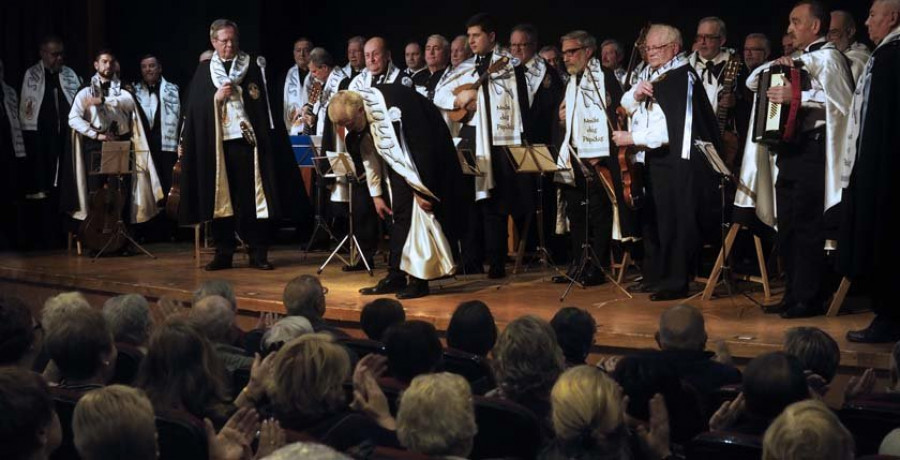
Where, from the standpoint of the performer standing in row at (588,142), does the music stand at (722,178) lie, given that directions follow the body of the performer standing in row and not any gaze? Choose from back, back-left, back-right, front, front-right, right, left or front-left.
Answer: left

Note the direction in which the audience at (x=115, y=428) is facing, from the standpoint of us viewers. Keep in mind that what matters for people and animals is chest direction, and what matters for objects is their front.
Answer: facing away from the viewer

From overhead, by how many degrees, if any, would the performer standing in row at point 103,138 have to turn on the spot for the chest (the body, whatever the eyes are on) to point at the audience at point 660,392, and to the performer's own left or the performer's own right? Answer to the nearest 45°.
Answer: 0° — they already face them

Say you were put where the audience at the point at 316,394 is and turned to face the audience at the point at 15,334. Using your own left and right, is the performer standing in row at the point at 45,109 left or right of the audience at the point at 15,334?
right

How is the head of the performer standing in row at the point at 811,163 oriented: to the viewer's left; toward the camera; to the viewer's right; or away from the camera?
to the viewer's left

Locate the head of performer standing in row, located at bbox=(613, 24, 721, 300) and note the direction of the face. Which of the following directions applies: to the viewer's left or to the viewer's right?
to the viewer's left

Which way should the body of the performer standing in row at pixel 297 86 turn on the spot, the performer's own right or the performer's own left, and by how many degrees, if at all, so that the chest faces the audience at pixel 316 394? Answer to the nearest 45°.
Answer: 0° — they already face them

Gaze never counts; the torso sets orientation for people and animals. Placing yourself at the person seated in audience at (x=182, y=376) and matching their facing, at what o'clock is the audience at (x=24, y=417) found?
the audience at (x=24, y=417) is roughly at 7 o'clock from the person seated in audience at (x=182, y=376).

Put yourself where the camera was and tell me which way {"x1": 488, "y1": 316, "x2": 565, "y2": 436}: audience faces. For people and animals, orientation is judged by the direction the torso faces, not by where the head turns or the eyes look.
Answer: facing away from the viewer

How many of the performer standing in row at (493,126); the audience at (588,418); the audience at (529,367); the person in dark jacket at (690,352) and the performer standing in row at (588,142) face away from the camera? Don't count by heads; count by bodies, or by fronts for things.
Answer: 3

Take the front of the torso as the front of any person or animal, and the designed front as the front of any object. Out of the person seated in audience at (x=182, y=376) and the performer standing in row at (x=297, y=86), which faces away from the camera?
the person seated in audience
